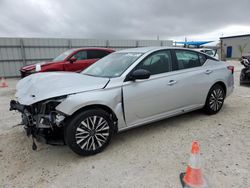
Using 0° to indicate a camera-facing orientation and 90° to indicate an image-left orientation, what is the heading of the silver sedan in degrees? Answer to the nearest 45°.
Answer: approximately 45°

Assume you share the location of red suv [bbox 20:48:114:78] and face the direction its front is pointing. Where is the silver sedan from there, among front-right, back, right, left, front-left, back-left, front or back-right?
front-left

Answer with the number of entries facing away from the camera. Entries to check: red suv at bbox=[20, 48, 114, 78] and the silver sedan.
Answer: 0

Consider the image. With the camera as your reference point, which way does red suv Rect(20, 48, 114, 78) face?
facing the viewer and to the left of the viewer

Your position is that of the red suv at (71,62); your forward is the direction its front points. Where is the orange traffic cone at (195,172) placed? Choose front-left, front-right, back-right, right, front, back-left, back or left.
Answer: front-left

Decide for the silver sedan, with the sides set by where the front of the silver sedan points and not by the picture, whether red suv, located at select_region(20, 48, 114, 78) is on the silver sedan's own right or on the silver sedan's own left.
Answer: on the silver sedan's own right

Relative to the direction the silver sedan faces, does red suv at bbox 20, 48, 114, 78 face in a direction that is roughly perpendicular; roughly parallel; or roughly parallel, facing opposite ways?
roughly parallel

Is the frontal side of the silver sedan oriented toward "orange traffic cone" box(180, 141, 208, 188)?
no
